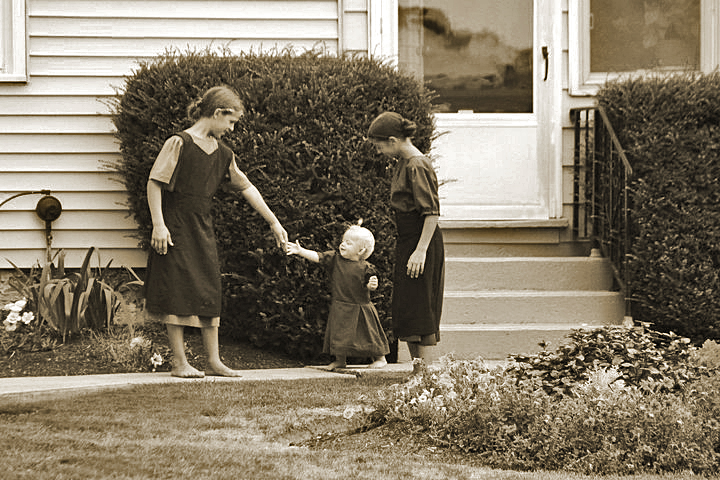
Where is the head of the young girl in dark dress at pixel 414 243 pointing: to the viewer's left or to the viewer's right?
to the viewer's left

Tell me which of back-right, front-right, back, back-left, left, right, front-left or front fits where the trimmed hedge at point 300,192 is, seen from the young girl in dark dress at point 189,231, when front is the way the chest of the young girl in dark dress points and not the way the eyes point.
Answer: left

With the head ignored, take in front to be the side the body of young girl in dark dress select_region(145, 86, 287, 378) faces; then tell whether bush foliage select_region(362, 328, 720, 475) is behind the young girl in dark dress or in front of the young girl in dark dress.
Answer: in front

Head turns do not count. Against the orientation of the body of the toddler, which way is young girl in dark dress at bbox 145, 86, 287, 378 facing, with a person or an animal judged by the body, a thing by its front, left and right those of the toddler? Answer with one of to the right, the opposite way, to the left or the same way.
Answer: to the left

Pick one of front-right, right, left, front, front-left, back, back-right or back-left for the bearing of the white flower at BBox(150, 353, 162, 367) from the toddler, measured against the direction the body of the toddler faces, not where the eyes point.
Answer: front-right

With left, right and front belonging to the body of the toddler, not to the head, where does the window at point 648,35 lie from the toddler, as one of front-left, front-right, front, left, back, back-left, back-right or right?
back

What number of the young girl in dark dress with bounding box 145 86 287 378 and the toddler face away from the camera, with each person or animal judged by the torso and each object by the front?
0

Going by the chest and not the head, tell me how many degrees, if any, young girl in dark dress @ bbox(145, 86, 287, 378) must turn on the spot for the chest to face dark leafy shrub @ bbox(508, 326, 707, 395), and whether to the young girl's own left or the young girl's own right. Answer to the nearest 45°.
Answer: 0° — they already face it

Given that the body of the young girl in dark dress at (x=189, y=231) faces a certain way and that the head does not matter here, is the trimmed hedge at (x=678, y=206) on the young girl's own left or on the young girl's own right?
on the young girl's own left

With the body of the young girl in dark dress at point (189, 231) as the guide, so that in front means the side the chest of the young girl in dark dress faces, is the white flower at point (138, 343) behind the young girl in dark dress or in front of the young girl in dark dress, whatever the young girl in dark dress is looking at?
behind

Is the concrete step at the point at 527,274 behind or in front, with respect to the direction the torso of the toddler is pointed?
behind

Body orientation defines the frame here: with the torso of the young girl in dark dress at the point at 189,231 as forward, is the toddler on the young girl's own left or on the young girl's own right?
on the young girl's own left

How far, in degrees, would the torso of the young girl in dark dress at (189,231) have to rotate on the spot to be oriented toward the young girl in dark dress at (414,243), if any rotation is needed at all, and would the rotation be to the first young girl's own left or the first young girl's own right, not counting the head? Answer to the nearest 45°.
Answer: approximately 45° to the first young girl's own left

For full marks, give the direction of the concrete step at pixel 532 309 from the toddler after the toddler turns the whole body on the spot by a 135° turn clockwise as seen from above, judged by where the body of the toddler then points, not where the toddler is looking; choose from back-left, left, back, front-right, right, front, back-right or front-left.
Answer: front-right

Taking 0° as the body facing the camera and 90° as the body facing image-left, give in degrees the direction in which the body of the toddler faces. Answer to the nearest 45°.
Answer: approximately 45°

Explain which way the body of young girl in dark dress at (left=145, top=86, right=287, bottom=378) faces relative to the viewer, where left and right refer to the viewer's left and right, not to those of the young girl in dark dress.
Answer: facing the viewer and to the right of the viewer
